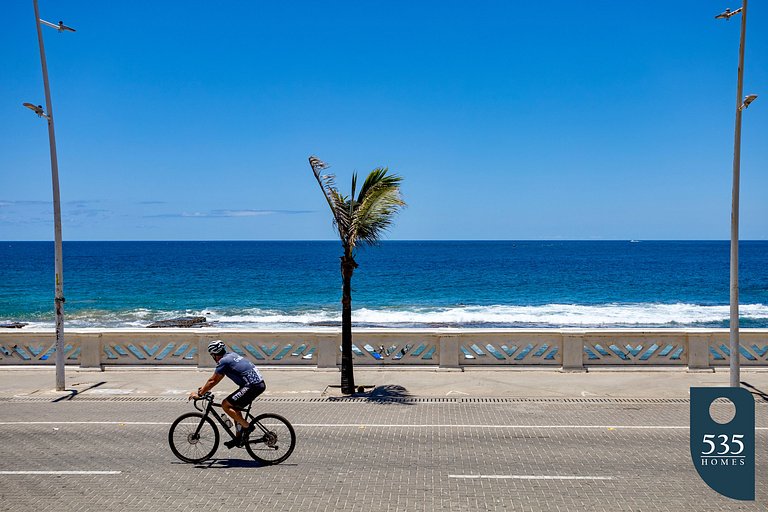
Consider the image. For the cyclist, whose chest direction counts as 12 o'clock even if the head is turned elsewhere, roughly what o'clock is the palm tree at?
The palm tree is roughly at 4 o'clock from the cyclist.

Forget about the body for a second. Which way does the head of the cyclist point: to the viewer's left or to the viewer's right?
to the viewer's left

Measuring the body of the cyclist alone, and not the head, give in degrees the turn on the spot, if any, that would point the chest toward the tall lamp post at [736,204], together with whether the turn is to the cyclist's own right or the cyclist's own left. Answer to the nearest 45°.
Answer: approximately 180°

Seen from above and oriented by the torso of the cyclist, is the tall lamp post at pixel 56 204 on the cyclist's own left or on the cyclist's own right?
on the cyclist's own right

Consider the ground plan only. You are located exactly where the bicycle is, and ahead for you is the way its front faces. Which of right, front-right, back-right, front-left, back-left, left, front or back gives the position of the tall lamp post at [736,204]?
back

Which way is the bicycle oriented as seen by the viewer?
to the viewer's left

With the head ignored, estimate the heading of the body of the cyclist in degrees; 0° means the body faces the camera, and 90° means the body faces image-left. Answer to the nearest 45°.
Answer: approximately 90°
